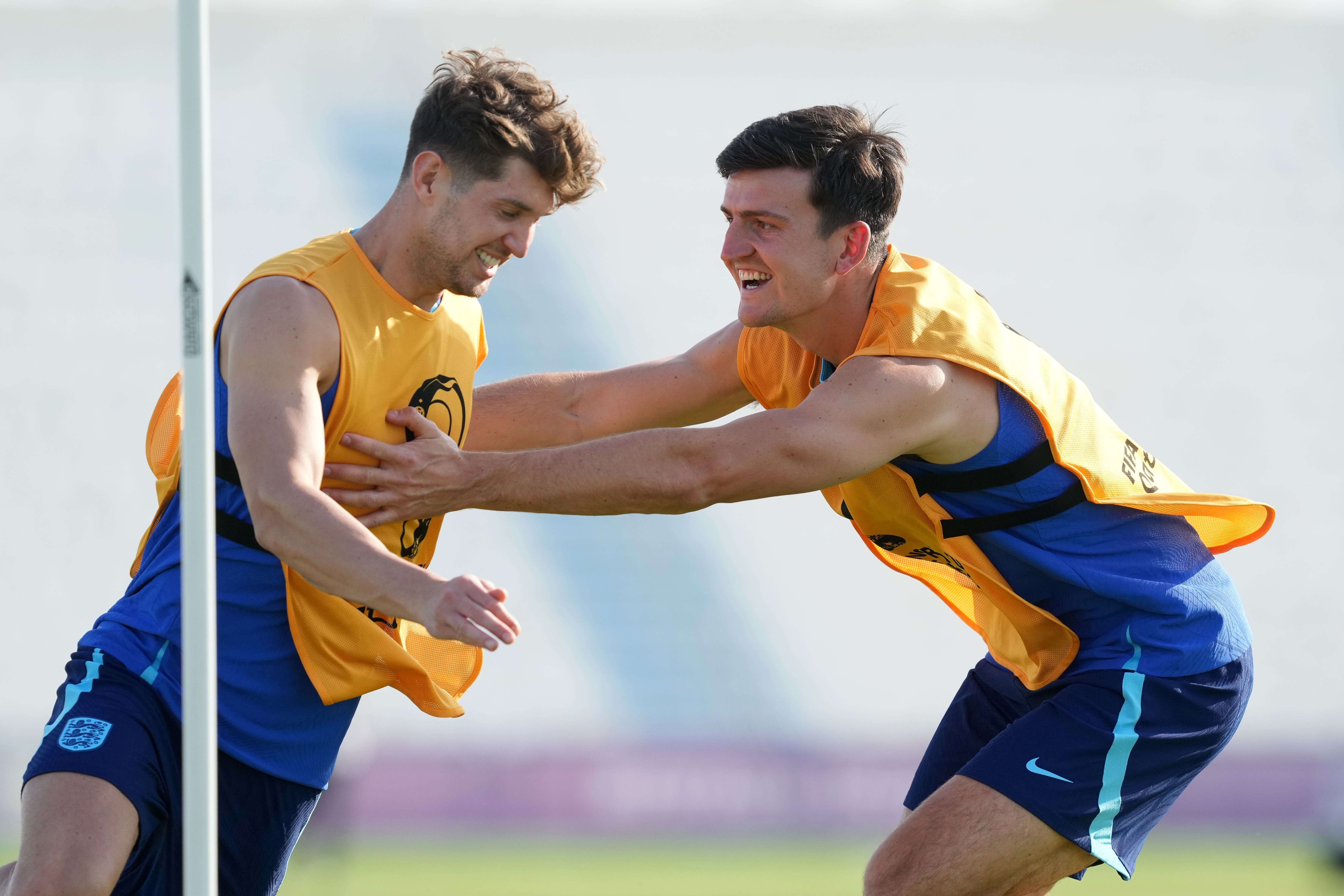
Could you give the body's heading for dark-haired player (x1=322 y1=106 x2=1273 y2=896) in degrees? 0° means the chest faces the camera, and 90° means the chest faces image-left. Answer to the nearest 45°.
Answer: approximately 90°

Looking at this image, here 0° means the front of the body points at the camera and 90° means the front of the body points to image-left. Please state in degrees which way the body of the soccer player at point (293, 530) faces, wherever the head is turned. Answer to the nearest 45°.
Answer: approximately 315°

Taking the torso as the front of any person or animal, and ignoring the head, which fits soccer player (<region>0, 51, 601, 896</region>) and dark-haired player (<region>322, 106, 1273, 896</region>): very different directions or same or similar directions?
very different directions

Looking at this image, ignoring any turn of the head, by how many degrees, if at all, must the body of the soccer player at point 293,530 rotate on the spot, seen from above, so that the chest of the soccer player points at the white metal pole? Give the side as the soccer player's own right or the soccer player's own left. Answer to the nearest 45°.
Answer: approximately 45° to the soccer player's own right

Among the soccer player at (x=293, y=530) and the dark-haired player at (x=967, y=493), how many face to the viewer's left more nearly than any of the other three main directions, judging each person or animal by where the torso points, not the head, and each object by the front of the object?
1

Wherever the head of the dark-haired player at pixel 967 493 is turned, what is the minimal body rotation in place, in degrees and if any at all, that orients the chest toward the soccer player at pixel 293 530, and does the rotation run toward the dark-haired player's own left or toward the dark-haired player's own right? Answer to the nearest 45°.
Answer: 0° — they already face them
